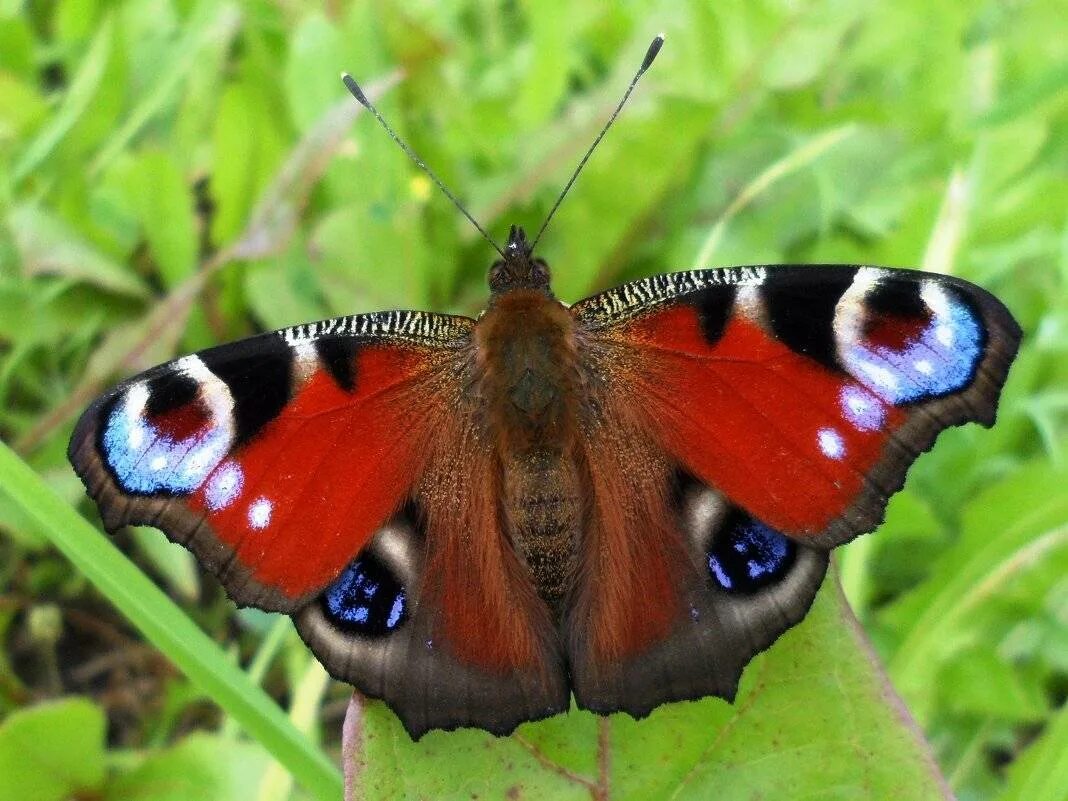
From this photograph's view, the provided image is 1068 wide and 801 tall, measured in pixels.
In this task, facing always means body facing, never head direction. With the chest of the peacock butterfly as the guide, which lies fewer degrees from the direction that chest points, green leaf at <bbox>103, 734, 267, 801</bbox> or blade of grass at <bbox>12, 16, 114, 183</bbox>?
the blade of grass

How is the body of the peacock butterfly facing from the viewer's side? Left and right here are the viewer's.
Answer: facing away from the viewer

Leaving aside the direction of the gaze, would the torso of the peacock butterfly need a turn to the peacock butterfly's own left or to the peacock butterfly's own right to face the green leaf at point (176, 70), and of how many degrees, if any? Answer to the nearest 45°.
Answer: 0° — it already faces it

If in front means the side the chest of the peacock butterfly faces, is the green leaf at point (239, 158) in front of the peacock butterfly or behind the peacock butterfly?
in front

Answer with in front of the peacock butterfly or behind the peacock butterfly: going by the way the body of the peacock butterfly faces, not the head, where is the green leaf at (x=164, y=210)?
in front

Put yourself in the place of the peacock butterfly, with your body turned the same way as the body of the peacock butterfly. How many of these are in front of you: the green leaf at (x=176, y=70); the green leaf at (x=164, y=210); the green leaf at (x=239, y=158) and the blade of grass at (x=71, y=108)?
4

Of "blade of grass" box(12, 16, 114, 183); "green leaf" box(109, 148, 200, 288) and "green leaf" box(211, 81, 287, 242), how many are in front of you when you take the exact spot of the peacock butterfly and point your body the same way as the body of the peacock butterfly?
3

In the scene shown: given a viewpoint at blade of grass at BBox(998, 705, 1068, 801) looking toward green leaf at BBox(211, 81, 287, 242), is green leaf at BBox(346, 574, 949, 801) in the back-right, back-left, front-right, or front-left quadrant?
front-left

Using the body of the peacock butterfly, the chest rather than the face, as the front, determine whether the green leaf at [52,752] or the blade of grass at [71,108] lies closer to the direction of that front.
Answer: the blade of grass

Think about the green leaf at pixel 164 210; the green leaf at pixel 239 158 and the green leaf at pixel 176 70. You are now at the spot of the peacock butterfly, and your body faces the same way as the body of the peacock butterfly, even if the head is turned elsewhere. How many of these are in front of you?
3

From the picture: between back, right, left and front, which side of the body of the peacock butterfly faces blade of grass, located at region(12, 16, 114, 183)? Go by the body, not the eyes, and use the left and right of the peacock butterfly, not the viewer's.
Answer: front
